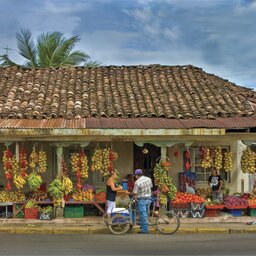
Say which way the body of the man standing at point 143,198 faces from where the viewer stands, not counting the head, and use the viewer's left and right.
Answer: facing away from the viewer and to the left of the viewer

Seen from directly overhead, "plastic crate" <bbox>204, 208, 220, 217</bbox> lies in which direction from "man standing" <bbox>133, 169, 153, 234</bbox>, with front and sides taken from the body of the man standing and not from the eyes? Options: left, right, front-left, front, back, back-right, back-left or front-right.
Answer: right

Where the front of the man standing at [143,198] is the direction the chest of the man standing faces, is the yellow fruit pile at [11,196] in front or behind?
in front

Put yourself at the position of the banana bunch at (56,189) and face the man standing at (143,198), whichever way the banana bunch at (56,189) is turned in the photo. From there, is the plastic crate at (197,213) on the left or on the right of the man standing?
left

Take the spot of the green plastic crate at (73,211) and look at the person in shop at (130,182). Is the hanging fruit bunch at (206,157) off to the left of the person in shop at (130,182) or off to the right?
right

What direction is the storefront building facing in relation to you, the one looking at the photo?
facing the viewer

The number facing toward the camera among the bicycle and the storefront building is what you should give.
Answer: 1

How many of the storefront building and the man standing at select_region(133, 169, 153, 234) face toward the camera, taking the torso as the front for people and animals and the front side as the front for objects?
1

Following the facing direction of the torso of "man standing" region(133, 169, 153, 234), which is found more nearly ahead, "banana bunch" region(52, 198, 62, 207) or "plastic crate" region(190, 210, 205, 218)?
the banana bunch
